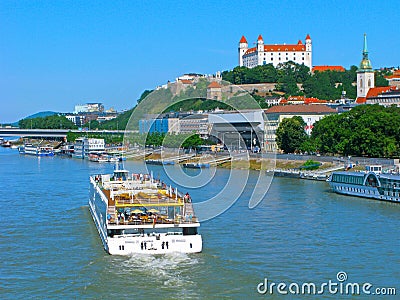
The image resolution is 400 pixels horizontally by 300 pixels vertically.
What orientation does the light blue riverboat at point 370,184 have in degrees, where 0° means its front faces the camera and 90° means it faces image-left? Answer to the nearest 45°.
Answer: approximately 135°

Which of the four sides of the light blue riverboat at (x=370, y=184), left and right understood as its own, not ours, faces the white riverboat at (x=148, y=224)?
left
